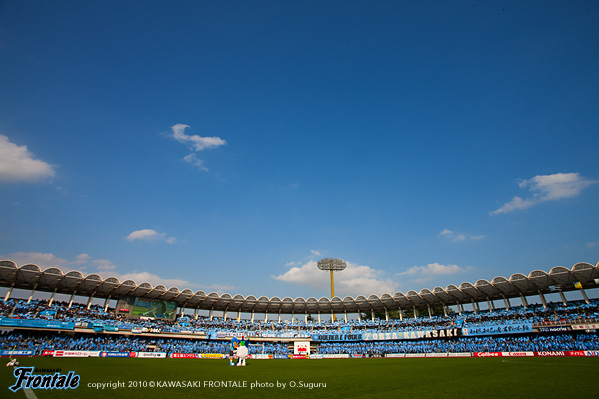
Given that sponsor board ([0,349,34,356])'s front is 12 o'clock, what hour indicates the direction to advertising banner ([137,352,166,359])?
The advertising banner is roughly at 9 o'clock from the sponsor board.

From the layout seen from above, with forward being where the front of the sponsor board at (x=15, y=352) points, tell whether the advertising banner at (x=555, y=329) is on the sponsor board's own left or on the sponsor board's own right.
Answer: on the sponsor board's own left

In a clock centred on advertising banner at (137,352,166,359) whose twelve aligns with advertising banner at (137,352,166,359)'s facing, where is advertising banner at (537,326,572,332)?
advertising banner at (537,326,572,332) is roughly at 10 o'clock from advertising banner at (137,352,166,359).

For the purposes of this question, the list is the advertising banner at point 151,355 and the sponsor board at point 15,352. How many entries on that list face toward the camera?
2

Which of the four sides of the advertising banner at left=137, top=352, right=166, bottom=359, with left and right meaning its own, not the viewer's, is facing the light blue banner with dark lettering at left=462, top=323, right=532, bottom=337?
left

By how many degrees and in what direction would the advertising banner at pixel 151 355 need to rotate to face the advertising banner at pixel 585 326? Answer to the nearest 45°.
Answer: approximately 45° to its left

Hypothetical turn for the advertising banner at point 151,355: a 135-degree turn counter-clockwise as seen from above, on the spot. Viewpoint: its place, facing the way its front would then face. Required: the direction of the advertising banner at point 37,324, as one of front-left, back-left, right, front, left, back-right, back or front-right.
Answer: back-left

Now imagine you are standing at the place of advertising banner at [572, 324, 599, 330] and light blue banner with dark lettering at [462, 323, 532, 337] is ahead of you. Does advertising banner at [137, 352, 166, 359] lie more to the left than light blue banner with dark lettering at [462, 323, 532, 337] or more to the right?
left
